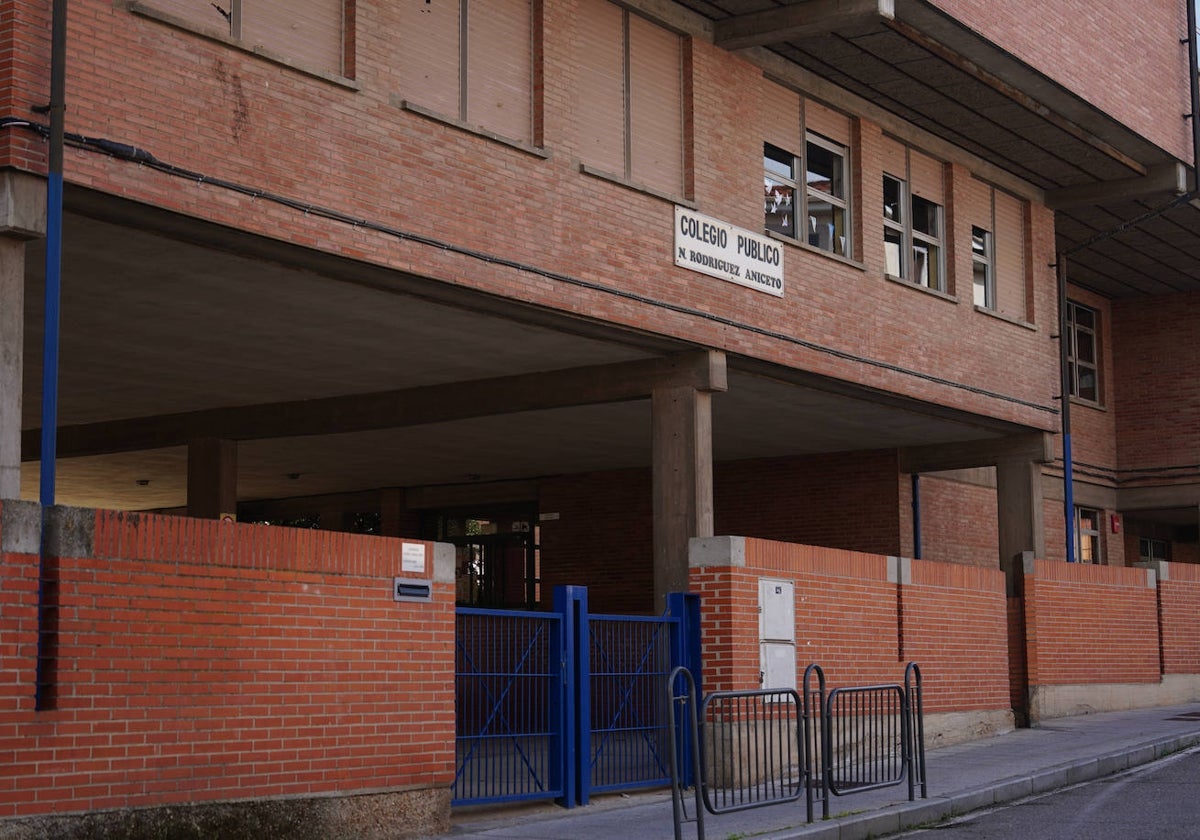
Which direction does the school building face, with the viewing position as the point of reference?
facing the viewer and to the right of the viewer

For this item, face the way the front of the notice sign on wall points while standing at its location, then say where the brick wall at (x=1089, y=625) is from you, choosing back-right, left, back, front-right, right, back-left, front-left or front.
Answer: left

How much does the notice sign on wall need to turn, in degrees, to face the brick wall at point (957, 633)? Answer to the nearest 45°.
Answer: approximately 90° to its left

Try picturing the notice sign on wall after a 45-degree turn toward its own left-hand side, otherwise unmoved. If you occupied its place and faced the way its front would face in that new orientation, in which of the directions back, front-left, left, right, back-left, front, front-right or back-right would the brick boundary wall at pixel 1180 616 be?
front-left

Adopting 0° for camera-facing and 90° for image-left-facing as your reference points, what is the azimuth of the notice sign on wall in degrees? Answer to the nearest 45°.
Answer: approximately 315°

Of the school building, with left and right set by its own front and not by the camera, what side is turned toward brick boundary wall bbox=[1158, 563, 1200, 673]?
left
